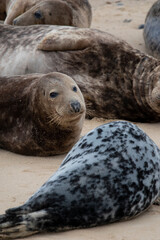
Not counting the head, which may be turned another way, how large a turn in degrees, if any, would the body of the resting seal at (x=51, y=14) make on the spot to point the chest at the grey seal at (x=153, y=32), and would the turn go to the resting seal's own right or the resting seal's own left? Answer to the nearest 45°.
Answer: approximately 135° to the resting seal's own right

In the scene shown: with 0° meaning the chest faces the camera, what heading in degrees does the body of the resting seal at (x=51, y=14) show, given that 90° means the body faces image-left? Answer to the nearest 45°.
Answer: approximately 90°

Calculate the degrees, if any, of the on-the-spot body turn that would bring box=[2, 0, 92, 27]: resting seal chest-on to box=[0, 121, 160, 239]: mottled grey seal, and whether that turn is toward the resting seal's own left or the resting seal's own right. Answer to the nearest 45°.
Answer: approximately 90° to the resting seal's own left

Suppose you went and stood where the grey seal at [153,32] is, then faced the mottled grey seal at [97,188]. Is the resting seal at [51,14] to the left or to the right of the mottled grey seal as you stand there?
right

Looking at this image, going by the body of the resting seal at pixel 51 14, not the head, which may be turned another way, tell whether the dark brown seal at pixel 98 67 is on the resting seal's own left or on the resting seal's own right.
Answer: on the resting seal's own left

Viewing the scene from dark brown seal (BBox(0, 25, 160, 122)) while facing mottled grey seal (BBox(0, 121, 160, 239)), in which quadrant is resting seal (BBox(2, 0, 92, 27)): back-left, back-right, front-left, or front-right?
back-right
